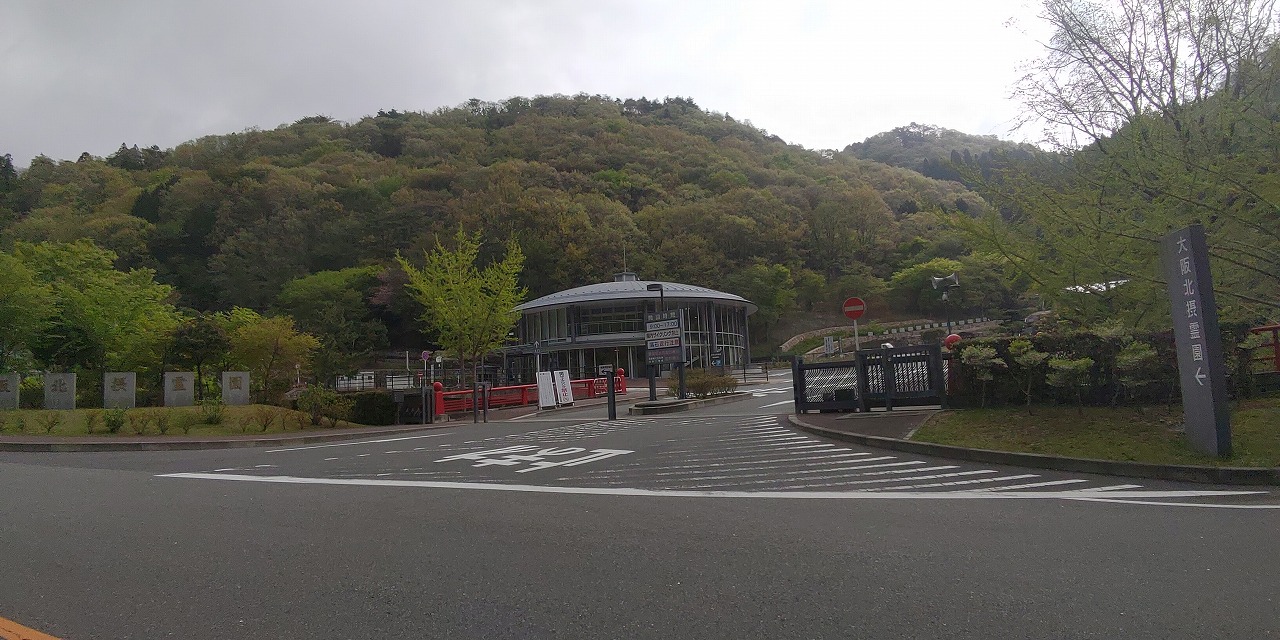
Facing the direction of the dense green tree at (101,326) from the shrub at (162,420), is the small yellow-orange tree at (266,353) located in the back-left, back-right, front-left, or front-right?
front-right

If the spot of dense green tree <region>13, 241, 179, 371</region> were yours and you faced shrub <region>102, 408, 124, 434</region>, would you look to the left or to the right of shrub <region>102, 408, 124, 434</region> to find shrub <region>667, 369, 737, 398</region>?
left

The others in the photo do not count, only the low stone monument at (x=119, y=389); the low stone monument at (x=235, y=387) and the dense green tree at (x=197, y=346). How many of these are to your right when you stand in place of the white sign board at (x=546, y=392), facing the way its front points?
3

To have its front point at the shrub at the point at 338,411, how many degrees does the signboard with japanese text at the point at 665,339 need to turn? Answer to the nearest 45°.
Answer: approximately 90° to its right

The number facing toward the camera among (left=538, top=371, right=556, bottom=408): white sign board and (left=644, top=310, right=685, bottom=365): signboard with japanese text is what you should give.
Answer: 2

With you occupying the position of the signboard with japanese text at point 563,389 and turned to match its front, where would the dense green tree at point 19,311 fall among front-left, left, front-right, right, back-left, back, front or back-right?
right

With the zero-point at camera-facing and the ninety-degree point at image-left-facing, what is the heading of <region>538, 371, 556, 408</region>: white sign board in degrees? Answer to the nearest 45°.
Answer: approximately 0°

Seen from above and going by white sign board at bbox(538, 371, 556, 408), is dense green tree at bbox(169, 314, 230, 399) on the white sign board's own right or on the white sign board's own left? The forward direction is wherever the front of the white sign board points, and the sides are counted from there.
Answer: on the white sign board's own right

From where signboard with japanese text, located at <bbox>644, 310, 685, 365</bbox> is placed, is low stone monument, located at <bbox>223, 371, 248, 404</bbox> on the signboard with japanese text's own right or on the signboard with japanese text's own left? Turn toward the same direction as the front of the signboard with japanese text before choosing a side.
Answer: on the signboard with japanese text's own right

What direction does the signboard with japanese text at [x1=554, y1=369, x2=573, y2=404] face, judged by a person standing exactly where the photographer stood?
facing the viewer

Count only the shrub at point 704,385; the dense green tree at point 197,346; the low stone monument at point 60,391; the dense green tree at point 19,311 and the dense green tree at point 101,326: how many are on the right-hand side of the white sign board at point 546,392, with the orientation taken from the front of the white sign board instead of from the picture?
4

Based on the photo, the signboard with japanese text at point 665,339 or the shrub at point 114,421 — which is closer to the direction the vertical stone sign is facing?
the shrub

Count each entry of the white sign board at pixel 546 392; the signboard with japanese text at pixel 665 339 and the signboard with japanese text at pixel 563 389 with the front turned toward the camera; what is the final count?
3

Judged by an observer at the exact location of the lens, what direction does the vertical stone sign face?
facing the viewer and to the left of the viewer

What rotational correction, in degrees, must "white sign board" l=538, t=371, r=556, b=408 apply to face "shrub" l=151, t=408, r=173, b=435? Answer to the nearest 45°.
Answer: approximately 45° to its right

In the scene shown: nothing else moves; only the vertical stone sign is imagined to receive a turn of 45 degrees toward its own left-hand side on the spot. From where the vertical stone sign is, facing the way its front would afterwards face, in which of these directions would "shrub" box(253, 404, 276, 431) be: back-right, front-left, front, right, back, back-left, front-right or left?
right
